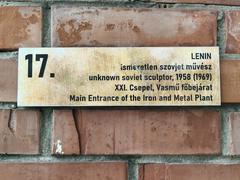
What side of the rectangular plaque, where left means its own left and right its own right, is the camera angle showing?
front
